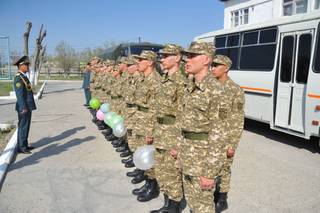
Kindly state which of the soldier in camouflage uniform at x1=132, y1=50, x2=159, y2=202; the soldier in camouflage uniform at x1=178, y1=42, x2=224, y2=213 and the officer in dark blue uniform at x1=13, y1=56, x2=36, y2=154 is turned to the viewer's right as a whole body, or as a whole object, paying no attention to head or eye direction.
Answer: the officer in dark blue uniform

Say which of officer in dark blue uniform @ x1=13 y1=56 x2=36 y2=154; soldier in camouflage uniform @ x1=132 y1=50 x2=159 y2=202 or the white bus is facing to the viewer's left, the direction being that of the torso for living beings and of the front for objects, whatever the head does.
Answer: the soldier in camouflage uniform

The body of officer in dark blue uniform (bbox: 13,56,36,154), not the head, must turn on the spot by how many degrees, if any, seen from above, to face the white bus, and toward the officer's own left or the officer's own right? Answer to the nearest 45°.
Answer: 0° — they already face it

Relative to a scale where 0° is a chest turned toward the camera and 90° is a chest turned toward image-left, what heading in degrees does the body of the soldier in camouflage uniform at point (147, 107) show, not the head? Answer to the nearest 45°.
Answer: approximately 90°

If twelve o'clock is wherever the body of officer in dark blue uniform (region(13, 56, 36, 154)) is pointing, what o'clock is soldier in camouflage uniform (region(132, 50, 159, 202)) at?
The soldier in camouflage uniform is roughly at 2 o'clock from the officer in dark blue uniform.

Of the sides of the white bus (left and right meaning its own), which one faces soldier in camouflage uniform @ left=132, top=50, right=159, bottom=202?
right

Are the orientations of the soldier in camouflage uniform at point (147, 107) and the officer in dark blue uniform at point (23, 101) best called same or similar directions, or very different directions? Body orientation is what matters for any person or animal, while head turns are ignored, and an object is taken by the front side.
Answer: very different directions

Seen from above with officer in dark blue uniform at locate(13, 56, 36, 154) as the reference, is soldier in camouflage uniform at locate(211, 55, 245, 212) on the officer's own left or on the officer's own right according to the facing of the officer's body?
on the officer's own right

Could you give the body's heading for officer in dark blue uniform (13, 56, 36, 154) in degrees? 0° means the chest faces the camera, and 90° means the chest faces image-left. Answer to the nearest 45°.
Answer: approximately 270°

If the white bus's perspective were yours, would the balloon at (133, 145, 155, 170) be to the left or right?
on its right

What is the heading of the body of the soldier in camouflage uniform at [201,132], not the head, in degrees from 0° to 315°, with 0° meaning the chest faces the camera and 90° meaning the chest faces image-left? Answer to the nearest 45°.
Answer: approximately 45°
